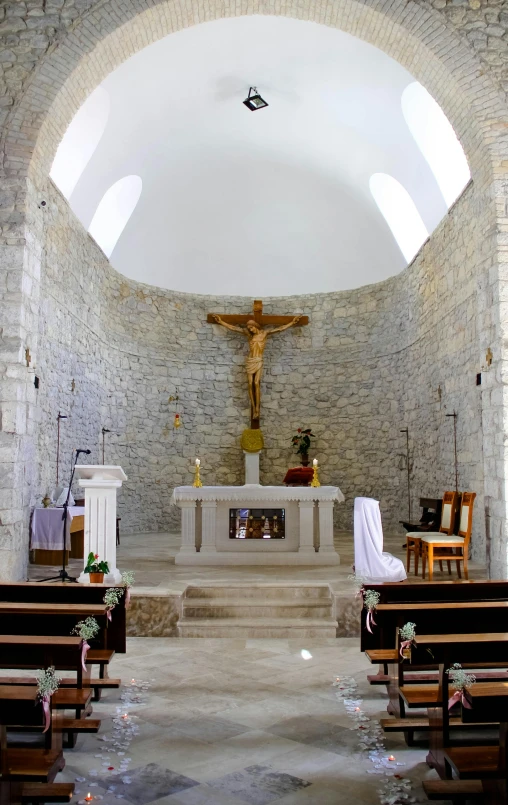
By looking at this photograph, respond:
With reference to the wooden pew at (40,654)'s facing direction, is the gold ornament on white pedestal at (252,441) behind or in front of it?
in front

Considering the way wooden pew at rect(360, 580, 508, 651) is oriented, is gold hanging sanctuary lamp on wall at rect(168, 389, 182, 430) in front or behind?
in front

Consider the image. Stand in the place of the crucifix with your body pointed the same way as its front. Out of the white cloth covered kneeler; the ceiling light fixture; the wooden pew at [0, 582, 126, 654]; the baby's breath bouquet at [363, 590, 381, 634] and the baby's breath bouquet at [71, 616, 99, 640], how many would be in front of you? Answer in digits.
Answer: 5

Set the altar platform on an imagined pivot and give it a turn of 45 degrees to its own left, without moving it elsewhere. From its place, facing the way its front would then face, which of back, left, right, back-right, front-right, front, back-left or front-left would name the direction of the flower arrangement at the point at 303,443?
back-left

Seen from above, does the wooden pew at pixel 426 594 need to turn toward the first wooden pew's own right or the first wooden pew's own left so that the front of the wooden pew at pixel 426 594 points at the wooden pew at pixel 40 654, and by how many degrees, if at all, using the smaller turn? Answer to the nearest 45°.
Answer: approximately 135° to the first wooden pew's own left

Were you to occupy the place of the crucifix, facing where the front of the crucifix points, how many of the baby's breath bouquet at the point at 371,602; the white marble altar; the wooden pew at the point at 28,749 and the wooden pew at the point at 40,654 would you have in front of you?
4

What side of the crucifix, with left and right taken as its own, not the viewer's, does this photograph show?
front

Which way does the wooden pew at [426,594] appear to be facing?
away from the camera

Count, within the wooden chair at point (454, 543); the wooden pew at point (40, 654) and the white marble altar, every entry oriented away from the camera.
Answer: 1
